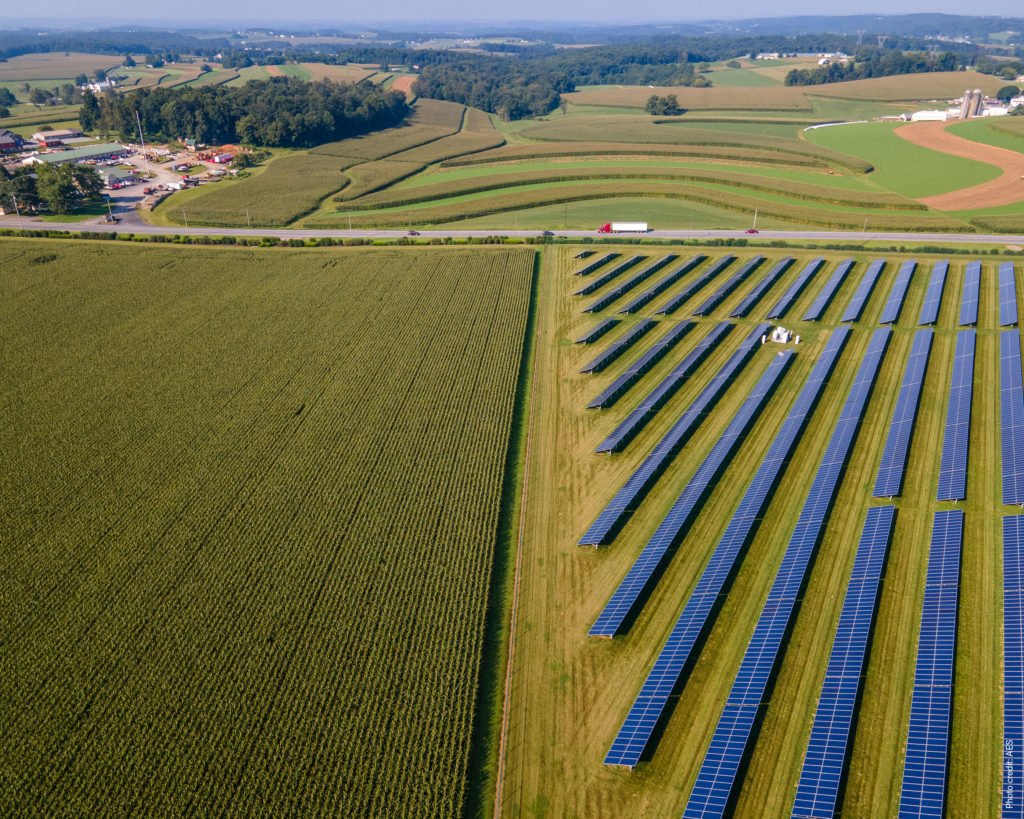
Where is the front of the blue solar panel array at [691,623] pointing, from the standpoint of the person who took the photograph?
facing to the left of the viewer

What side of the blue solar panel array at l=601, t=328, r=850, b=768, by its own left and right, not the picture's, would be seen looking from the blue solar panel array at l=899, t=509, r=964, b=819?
back

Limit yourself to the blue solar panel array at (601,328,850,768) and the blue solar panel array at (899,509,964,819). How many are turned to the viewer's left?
2

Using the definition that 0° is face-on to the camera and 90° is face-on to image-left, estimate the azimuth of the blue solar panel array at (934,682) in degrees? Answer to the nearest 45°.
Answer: approximately 90°

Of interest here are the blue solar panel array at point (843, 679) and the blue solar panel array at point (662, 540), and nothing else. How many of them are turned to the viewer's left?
2

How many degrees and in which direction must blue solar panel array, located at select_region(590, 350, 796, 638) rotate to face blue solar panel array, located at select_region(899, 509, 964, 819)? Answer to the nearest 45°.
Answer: approximately 135° to its left

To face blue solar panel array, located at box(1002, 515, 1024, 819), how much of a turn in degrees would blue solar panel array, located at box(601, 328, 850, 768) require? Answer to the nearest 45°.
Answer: approximately 180°

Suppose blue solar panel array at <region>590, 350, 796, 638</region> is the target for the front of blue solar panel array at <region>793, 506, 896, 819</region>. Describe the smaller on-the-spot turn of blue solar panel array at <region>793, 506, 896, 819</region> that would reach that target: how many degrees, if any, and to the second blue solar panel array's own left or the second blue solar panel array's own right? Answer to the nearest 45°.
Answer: approximately 45° to the second blue solar panel array's own right

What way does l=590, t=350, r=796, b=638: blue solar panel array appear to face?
to the viewer's left

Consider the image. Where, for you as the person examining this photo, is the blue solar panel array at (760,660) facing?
facing to the left of the viewer

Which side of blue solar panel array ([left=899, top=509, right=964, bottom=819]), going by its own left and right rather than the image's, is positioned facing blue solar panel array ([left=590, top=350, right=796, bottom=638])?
front

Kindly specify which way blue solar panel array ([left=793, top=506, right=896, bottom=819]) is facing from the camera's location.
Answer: facing to the left of the viewer
